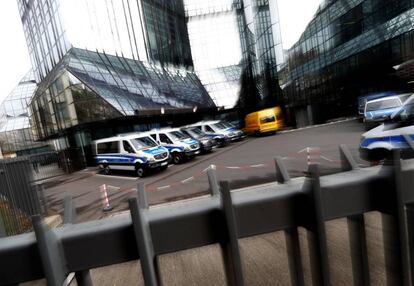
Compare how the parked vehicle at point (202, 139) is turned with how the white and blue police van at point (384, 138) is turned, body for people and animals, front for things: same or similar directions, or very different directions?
very different directions

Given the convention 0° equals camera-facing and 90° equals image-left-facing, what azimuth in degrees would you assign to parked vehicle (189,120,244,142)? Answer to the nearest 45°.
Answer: approximately 315°

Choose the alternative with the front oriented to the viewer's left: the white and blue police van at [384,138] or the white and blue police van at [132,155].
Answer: the white and blue police van at [384,138]

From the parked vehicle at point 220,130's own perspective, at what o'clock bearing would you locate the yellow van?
The yellow van is roughly at 9 o'clock from the parked vehicle.

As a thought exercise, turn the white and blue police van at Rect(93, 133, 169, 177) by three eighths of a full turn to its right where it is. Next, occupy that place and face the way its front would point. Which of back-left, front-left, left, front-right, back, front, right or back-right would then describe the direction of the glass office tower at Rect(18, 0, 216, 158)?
right

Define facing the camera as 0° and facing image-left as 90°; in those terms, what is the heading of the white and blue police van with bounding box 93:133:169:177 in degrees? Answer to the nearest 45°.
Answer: approximately 315°

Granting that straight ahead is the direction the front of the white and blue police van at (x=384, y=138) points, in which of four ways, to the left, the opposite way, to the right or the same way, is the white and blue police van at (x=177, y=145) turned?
the opposite way

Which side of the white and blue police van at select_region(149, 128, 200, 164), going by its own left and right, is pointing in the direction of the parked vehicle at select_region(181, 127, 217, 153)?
left

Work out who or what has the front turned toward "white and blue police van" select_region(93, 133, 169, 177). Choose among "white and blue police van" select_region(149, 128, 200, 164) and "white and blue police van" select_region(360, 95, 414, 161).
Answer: "white and blue police van" select_region(360, 95, 414, 161)

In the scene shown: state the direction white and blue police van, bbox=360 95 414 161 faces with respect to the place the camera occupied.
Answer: facing to the left of the viewer

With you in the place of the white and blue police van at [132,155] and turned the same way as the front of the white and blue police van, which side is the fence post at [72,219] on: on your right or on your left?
on your right
